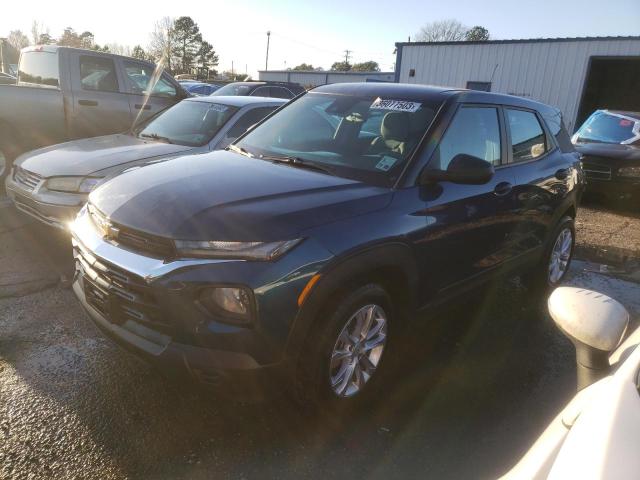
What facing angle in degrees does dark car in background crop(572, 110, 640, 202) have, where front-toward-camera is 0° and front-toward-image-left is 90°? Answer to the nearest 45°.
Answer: approximately 45°

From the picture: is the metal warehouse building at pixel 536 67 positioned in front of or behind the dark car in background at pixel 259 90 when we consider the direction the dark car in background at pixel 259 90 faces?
behind

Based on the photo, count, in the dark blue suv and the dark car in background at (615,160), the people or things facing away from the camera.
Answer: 0

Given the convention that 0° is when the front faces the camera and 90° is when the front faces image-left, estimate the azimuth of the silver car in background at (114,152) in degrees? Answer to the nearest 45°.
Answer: approximately 45°

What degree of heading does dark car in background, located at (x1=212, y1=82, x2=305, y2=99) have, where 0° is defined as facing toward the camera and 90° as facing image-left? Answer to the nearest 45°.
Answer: approximately 45°

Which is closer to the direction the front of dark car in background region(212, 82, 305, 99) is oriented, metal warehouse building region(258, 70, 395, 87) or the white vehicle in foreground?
the white vehicle in foreground
